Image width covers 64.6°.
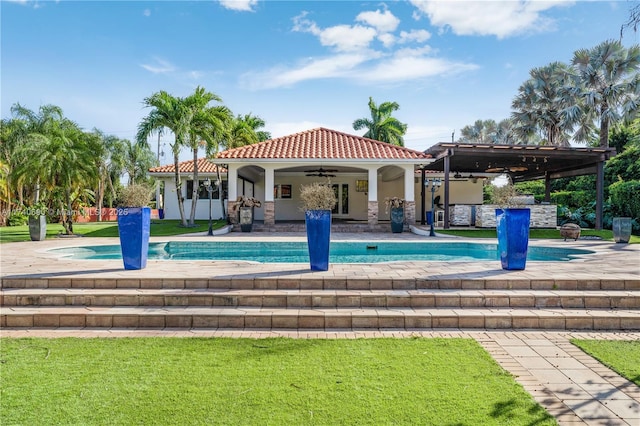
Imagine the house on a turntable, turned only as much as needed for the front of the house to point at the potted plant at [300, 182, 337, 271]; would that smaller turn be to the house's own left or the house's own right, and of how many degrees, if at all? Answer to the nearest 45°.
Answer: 0° — it already faces it

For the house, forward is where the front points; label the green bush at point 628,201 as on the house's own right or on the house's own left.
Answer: on the house's own left

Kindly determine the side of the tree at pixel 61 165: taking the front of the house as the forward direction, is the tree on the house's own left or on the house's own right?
on the house's own right

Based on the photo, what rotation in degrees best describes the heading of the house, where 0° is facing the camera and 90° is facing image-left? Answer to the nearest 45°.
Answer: approximately 0°

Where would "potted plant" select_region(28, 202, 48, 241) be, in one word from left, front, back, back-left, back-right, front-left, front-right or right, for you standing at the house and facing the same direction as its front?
front-right

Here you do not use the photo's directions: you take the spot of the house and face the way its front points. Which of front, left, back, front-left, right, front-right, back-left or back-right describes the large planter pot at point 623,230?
front-left

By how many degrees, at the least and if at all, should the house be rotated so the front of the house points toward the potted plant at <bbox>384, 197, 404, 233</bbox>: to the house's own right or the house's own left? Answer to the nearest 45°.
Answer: approximately 45° to the house's own left
